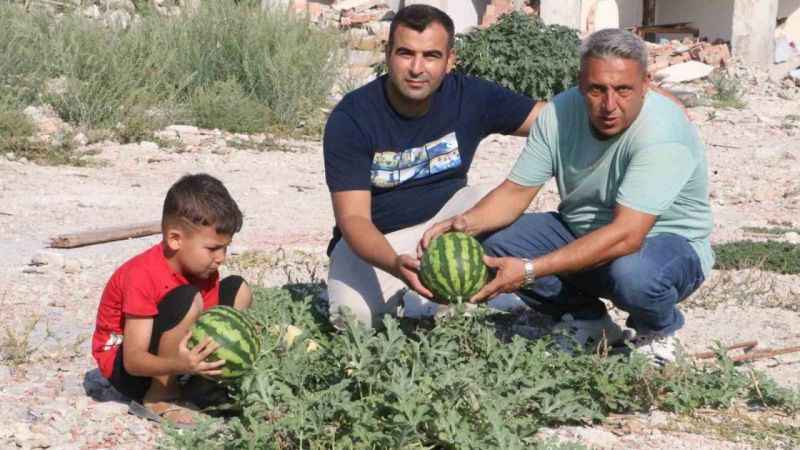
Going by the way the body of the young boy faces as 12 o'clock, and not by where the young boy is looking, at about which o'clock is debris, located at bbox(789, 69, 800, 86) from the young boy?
The debris is roughly at 9 o'clock from the young boy.

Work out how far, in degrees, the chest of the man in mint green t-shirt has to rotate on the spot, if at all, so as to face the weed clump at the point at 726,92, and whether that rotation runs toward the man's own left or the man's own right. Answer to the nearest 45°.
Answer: approximately 135° to the man's own right

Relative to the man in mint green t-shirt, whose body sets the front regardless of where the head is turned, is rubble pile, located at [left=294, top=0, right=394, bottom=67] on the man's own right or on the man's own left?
on the man's own right

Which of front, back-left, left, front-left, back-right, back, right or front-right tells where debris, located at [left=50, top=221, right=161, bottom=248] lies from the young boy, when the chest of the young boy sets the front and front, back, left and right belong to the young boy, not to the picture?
back-left

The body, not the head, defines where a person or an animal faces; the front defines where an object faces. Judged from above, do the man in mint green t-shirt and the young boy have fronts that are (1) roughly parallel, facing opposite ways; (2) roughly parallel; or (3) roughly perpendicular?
roughly perpendicular

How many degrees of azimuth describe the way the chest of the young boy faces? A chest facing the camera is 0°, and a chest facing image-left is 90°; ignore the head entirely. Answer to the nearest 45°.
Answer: approximately 315°

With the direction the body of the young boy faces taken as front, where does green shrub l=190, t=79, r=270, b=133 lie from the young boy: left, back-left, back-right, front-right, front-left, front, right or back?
back-left

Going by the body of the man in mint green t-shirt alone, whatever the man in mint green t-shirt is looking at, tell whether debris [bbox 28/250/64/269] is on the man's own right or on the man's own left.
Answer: on the man's own right

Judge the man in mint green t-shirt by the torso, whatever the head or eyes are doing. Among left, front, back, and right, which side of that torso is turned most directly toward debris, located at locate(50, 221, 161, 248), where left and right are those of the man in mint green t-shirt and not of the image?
right

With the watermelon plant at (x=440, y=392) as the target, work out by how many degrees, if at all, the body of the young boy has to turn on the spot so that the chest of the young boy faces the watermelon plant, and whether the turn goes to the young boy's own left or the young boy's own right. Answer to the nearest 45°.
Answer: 0° — they already face it

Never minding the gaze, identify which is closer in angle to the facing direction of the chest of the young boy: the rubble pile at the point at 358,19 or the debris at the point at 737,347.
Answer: the debris
